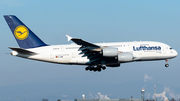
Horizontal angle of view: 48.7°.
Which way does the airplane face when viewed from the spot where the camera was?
facing to the right of the viewer
